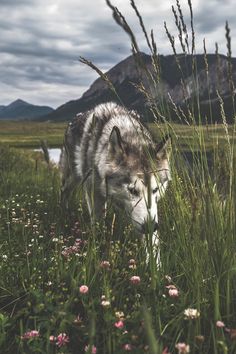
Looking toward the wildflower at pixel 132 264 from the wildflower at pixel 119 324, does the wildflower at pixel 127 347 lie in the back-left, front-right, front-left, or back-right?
back-right

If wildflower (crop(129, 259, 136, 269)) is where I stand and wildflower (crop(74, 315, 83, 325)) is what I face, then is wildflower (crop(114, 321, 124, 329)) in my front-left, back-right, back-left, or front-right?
front-left

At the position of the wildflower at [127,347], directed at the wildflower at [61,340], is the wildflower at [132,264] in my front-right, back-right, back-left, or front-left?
front-right

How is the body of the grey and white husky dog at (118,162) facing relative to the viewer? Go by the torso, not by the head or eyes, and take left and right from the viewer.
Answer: facing the viewer and to the right of the viewer

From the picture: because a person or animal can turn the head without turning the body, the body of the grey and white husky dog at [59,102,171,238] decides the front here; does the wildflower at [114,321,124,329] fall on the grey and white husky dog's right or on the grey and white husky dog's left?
on the grey and white husky dog's right

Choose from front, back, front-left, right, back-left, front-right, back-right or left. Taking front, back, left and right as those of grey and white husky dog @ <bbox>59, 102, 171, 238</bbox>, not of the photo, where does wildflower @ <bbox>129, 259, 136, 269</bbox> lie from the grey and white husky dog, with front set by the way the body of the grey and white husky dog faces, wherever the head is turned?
front-right

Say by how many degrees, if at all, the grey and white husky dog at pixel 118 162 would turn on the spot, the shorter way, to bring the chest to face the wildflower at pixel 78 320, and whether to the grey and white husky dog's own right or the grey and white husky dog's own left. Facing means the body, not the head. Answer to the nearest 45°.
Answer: approximately 45° to the grey and white husky dog's own right
